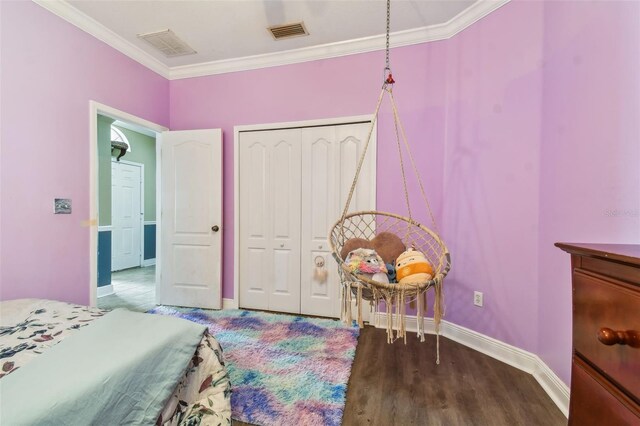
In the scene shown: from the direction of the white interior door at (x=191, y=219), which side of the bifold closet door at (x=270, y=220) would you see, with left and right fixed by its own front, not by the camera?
right

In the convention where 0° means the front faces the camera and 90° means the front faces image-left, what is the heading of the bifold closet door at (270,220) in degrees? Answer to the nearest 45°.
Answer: approximately 0°

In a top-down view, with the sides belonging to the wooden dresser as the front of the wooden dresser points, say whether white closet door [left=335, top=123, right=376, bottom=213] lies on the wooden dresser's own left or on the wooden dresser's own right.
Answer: on the wooden dresser's own right

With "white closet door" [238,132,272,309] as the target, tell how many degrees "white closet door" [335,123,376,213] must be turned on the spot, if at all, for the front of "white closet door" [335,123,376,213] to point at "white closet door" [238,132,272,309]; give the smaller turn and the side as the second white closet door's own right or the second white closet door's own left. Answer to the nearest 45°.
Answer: approximately 90° to the second white closet door's own right

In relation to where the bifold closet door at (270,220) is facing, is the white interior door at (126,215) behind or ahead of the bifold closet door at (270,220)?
behind

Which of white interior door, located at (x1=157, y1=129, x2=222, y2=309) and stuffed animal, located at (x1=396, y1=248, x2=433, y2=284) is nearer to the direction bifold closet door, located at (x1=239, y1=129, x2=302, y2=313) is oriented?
the stuffed animal

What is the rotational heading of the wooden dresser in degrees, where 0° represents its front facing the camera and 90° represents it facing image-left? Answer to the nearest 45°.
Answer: approximately 45°

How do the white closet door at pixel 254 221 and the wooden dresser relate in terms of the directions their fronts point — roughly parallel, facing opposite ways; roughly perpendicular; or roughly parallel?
roughly perpendicular

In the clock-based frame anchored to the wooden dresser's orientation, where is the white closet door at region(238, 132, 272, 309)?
The white closet door is roughly at 2 o'clock from the wooden dresser.
